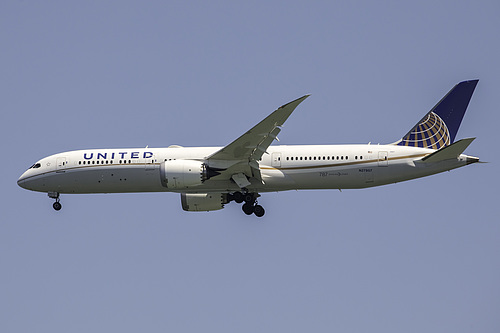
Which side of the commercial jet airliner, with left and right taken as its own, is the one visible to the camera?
left
